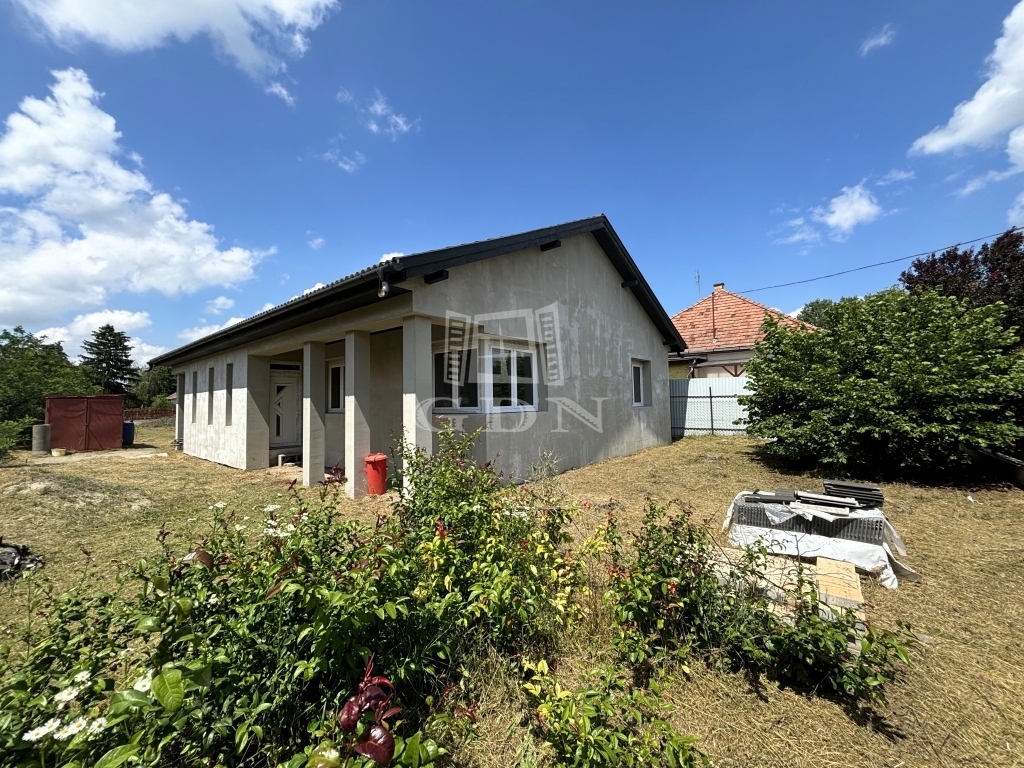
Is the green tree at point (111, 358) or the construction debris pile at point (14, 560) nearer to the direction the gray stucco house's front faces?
the construction debris pile

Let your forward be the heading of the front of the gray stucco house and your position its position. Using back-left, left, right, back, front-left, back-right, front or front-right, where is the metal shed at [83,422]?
right

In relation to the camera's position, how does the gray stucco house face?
facing the viewer and to the left of the viewer

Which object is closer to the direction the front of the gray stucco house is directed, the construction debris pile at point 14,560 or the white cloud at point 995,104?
the construction debris pile

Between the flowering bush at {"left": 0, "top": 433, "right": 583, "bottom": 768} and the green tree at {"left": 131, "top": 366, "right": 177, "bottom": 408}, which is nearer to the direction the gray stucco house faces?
the flowering bush

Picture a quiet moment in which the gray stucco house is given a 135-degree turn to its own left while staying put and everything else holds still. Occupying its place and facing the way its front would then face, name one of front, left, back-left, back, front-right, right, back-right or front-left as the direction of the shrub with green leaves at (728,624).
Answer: right

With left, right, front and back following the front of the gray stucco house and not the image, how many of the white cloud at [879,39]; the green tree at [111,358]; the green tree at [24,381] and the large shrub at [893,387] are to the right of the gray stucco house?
2

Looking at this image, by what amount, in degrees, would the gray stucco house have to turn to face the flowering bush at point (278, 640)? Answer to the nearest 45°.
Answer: approximately 45° to its left

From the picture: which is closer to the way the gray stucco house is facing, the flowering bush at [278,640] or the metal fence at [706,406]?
the flowering bush

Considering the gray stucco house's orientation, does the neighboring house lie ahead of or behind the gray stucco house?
behind

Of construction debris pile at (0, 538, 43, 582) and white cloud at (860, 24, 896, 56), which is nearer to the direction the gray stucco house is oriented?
the construction debris pile

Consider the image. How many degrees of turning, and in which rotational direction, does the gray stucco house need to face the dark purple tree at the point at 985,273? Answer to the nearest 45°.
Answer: approximately 135° to its left

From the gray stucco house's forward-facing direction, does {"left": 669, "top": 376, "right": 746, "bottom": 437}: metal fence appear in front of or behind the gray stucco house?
behind
